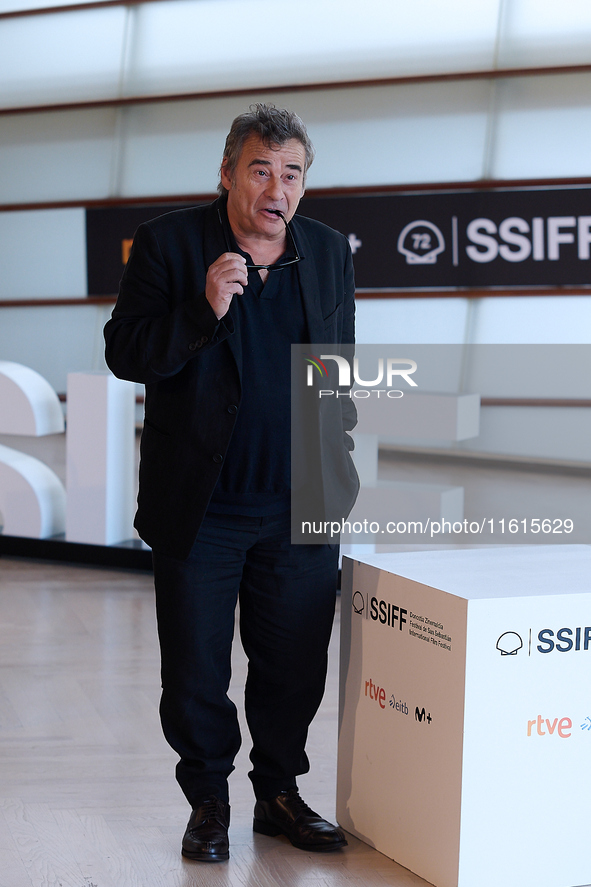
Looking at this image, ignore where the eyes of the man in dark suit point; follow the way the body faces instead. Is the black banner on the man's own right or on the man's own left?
on the man's own left

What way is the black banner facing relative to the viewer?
toward the camera

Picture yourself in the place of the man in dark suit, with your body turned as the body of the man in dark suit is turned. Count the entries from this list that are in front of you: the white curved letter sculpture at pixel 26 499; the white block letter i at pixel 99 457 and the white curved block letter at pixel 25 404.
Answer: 0

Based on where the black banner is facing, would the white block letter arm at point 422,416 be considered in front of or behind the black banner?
in front

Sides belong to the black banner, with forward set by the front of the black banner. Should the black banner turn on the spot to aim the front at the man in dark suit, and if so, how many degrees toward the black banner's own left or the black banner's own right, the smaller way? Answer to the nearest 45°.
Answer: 0° — it already faces them

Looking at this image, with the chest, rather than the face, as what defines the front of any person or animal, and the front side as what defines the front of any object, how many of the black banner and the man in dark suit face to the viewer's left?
0

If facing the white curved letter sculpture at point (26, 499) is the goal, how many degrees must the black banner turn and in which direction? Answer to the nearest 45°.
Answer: approximately 90° to its right

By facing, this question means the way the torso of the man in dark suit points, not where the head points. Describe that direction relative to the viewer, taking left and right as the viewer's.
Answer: facing the viewer and to the right of the viewer

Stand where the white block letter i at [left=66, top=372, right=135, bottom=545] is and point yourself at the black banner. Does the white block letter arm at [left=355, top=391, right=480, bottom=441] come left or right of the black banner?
right
